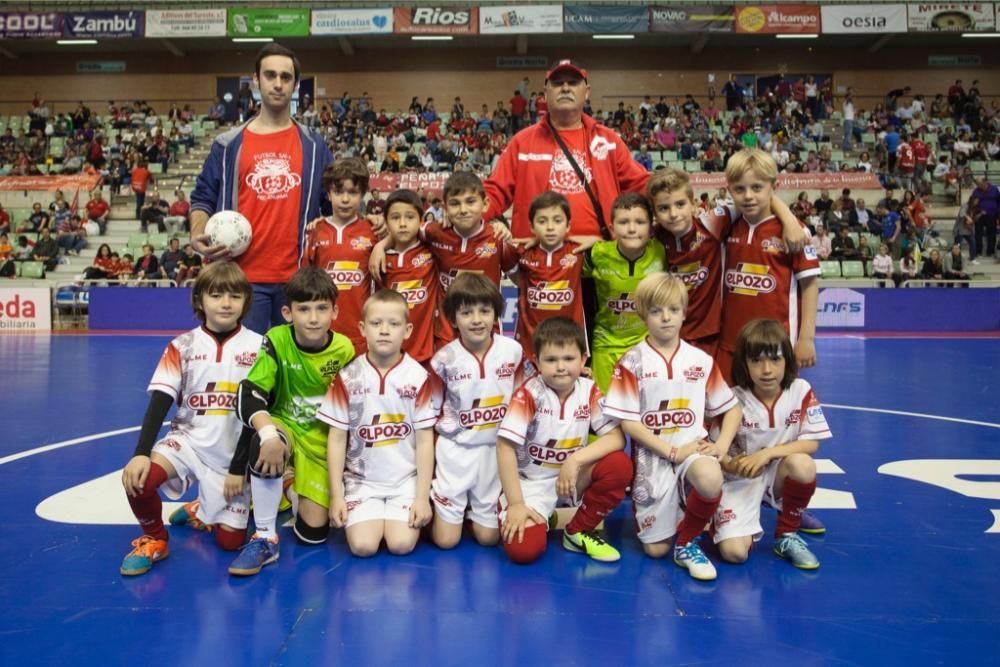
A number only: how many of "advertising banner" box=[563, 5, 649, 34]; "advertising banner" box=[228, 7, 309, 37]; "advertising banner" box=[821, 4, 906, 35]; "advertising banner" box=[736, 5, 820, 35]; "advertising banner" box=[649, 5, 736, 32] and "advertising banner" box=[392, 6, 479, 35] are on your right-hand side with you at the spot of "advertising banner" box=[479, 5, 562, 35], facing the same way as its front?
2

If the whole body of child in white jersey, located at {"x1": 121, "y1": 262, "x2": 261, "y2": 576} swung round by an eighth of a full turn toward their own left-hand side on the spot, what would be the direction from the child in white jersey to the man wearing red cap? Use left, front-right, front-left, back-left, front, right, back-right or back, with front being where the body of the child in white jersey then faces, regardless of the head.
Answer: front-left

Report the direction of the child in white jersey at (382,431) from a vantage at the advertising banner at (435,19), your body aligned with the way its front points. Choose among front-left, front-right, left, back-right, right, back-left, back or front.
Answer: front

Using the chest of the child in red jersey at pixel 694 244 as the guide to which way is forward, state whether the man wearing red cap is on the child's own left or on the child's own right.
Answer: on the child's own right

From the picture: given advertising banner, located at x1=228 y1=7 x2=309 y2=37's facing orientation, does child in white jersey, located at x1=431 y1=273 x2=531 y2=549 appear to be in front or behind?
in front

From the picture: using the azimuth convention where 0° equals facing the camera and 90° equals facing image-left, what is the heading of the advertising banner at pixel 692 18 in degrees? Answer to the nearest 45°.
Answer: approximately 0°

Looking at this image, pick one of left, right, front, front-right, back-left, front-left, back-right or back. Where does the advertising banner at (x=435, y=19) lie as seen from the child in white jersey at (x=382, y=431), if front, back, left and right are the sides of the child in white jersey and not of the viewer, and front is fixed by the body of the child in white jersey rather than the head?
back

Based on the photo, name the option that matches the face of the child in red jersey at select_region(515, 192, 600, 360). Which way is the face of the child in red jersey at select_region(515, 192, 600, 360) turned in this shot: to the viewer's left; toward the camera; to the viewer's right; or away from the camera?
toward the camera

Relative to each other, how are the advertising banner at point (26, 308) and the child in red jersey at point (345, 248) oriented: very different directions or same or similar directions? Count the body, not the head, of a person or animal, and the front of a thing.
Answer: same or similar directions

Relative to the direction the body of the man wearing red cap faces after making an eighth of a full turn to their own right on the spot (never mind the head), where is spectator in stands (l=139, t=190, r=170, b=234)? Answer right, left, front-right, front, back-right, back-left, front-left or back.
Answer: right

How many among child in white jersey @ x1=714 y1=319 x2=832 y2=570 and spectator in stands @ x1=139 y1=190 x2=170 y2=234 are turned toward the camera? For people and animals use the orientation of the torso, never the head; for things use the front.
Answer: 2

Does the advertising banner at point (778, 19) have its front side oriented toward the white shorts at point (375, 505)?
yes

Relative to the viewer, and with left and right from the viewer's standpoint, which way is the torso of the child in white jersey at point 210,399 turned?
facing the viewer

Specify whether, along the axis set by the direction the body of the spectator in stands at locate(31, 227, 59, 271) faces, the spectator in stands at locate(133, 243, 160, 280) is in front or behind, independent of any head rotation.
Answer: in front

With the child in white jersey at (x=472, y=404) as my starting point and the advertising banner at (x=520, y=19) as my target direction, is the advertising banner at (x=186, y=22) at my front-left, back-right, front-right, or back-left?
front-left

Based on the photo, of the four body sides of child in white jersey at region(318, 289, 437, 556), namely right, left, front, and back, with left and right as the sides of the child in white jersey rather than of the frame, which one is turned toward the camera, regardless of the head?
front

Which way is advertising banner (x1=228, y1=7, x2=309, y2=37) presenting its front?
toward the camera

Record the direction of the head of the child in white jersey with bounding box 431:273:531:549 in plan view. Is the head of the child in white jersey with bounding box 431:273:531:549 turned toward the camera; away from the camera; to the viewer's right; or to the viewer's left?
toward the camera

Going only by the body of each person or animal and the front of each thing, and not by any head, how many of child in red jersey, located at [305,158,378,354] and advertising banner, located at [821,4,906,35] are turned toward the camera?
2
